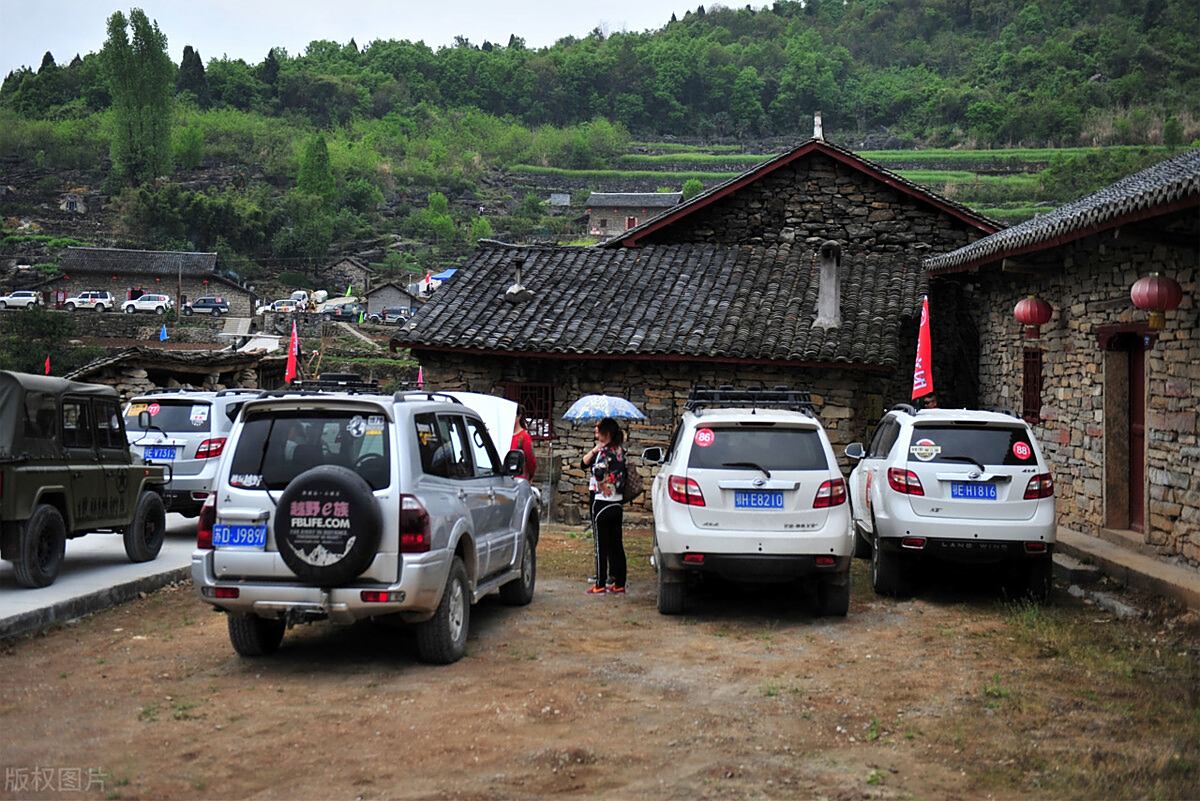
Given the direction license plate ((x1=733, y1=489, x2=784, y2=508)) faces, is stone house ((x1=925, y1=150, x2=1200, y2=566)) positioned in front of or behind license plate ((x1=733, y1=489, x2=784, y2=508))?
behind

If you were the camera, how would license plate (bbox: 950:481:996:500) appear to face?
facing the viewer

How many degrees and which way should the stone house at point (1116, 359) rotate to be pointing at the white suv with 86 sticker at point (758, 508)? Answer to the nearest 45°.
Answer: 0° — it already faces it

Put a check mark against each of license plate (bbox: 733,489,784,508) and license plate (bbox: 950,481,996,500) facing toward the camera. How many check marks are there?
2

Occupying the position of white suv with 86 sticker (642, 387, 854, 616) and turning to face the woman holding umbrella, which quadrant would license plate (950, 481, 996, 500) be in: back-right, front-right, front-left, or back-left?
back-left

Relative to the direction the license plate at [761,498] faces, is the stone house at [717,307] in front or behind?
behind

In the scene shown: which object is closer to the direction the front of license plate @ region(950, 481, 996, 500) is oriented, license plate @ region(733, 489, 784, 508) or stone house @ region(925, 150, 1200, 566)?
the license plate

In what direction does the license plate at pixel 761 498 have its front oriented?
toward the camera

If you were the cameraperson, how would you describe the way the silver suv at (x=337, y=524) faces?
facing away from the viewer and to the right of the viewer

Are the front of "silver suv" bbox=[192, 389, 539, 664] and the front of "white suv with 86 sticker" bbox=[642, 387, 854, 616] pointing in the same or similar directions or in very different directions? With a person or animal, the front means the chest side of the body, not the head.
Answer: same or similar directions

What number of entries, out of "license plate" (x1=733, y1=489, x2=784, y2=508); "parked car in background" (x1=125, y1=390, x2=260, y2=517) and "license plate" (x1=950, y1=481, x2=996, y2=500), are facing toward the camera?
2

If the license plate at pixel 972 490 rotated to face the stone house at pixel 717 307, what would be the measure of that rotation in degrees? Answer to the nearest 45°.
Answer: approximately 135° to its right

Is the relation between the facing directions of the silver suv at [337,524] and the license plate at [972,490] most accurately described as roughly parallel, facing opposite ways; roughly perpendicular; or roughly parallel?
roughly parallel, facing opposite ways

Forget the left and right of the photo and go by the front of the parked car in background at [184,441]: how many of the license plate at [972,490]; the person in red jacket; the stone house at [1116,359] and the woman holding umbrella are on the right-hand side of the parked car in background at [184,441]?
4

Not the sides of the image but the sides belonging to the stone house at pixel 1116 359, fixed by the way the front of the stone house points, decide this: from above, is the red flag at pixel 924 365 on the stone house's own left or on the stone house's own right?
on the stone house's own right

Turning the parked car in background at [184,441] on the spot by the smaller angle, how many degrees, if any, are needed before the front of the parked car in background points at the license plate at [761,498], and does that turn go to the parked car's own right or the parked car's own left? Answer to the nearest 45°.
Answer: approximately 90° to the parked car's own right

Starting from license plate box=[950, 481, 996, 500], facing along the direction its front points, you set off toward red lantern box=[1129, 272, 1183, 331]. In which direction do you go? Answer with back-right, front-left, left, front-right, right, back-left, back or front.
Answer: back-left

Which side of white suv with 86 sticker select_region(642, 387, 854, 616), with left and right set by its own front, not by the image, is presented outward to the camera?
back

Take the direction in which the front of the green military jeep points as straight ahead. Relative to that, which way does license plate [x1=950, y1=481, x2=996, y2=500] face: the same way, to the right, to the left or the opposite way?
the opposite way
